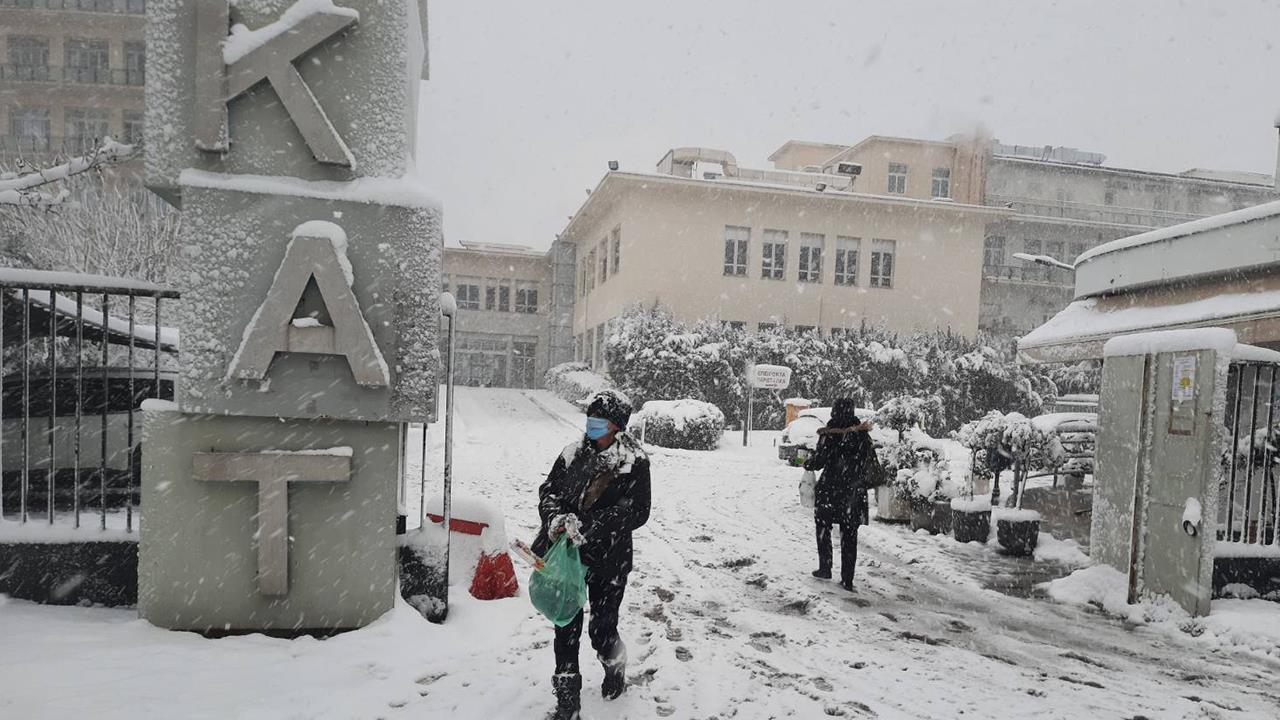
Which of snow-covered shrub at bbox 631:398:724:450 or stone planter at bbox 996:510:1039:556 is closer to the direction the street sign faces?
the stone planter

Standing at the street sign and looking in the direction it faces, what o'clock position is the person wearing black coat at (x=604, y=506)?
The person wearing black coat is roughly at 12 o'clock from the street sign.

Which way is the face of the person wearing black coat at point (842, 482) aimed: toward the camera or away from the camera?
away from the camera

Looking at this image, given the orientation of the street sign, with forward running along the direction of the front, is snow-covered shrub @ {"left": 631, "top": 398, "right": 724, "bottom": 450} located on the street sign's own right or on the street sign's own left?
on the street sign's own right

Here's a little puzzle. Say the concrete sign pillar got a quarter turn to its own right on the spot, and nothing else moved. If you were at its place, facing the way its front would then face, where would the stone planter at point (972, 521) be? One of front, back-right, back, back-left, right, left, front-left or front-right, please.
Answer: back

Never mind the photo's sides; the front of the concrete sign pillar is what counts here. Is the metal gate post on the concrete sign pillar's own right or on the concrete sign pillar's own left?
on the concrete sign pillar's own left

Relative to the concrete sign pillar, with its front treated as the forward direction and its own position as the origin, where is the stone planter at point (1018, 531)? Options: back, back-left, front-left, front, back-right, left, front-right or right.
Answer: left

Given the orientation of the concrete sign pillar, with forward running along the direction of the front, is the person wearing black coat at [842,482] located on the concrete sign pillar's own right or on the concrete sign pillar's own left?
on the concrete sign pillar's own left

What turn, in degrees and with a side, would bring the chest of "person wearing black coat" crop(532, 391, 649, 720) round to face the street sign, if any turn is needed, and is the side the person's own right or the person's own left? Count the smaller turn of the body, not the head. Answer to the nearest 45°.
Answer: approximately 135° to the person's own right

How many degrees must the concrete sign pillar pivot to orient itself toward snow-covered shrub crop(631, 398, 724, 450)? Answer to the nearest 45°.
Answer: approximately 135° to its left

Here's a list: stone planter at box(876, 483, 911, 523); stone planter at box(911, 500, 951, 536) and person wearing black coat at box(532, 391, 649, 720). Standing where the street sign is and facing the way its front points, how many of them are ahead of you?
3

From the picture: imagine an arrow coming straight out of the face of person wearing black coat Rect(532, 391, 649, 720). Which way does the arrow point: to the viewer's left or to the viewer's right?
to the viewer's left

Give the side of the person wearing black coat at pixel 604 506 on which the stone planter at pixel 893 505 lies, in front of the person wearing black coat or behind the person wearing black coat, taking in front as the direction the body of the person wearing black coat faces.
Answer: behind
